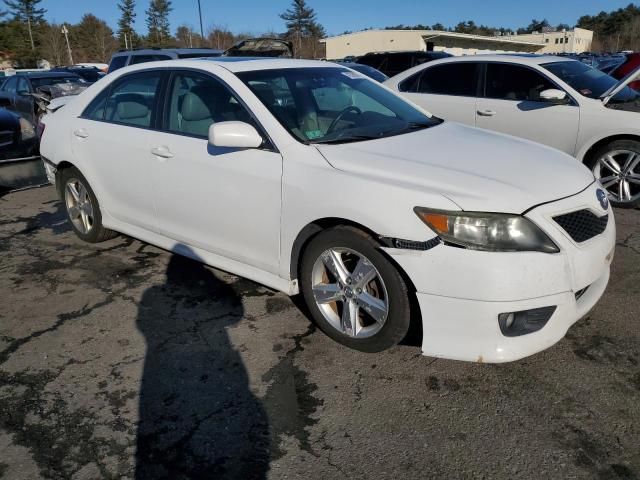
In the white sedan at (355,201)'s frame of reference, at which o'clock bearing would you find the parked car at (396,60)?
The parked car is roughly at 8 o'clock from the white sedan.

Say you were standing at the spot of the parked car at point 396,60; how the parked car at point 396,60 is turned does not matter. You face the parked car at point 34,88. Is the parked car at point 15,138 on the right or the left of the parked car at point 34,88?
left

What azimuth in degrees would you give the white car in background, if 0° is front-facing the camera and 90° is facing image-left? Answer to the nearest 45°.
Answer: approximately 315°

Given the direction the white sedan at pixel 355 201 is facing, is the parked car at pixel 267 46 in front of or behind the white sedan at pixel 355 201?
behind

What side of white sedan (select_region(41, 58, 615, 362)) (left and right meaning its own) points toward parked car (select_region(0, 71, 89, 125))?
back

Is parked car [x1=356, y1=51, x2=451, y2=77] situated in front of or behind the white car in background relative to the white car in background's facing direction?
behind

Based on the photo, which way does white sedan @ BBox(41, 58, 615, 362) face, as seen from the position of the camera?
facing the viewer and to the right of the viewer

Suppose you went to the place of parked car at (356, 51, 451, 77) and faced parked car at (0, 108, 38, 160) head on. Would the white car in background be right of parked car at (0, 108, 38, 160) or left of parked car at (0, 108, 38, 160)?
left

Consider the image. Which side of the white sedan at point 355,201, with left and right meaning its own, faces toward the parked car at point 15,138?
back
